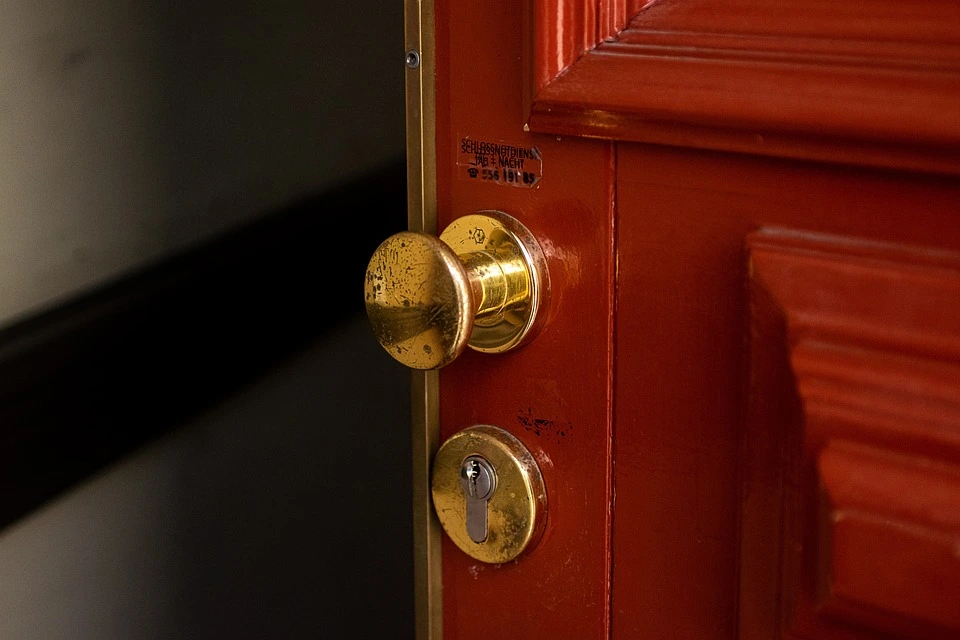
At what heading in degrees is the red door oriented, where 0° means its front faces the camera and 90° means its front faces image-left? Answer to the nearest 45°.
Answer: approximately 45°
